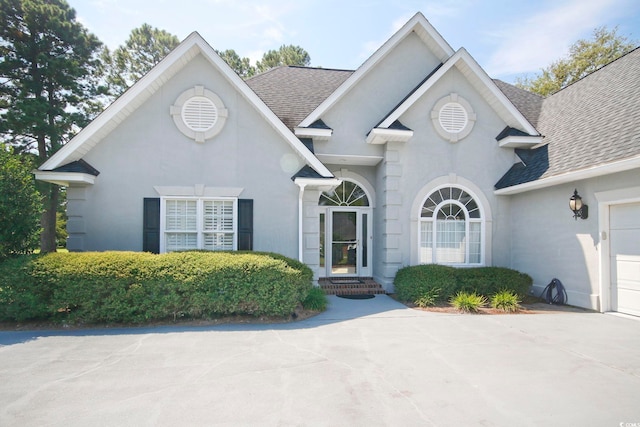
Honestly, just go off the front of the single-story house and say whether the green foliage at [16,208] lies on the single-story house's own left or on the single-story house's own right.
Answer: on the single-story house's own right

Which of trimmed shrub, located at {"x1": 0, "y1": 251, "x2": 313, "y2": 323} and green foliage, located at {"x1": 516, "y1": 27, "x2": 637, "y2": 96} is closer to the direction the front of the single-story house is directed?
the trimmed shrub

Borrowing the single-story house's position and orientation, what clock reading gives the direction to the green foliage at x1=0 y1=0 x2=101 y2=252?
The green foliage is roughly at 4 o'clock from the single-story house.

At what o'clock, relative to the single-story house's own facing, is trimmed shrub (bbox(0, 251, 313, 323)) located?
The trimmed shrub is roughly at 2 o'clock from the single-story house.

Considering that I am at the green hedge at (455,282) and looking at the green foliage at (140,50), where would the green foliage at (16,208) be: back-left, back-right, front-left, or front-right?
front-left

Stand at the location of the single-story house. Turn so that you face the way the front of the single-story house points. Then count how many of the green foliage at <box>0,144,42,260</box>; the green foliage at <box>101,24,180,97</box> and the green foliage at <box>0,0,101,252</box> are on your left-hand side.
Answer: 0

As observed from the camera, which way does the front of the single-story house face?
facing the viewer

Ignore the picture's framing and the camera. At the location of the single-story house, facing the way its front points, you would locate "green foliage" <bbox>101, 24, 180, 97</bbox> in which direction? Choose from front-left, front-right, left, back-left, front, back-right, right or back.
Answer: back-right

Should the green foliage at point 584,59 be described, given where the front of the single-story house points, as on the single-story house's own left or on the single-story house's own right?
on the single-story house's own left

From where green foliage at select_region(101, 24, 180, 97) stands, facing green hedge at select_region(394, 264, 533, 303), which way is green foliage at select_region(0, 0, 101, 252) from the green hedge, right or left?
right
